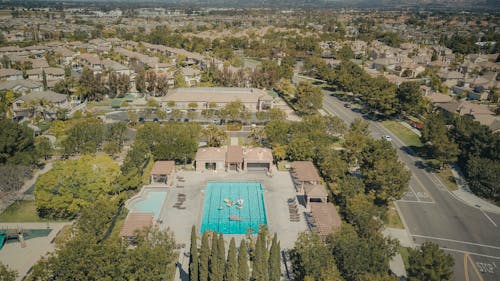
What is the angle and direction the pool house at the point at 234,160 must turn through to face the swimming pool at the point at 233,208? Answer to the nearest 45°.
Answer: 0° — it already faces it

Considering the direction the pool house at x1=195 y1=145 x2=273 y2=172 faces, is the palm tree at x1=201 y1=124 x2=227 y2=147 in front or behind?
behind

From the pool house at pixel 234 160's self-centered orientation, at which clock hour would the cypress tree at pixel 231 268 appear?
The cypress tree is roughly at 12 o'clock from the pool house.

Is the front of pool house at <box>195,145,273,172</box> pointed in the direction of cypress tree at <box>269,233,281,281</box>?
yes

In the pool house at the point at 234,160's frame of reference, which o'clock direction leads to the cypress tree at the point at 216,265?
The cypress tree is roughly at 12 o'clock from the pool house.

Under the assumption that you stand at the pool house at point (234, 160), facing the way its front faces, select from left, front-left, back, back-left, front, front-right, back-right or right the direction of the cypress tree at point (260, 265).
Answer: front

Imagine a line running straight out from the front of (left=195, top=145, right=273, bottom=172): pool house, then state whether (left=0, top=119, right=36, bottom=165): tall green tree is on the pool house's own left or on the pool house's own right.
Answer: on the pool house's own right

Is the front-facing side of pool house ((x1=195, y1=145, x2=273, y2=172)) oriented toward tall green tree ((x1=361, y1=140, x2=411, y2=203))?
no

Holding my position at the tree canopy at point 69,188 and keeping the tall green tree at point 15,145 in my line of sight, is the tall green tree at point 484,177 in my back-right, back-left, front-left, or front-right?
back-right

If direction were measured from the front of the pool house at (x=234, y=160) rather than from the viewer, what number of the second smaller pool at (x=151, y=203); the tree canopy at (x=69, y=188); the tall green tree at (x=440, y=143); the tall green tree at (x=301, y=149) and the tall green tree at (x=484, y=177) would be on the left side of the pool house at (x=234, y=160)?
3

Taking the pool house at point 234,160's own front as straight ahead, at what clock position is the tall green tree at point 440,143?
The tall green tree is roughly at 9 o'clock from the pool house.

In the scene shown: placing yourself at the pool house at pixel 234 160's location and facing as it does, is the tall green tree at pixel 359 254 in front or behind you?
in front

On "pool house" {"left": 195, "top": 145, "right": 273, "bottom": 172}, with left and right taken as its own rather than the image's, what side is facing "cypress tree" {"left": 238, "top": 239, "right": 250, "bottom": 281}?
front

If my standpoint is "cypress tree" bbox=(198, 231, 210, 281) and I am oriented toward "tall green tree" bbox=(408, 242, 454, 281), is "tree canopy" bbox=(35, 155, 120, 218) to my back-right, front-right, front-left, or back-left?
back-left

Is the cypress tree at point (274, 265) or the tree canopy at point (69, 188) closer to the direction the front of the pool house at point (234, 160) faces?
the cypress tree

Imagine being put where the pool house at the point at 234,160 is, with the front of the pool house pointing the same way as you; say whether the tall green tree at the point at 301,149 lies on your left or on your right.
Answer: on your left

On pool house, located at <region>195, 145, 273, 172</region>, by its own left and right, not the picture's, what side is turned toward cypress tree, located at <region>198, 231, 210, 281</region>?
front

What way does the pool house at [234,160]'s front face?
toward the camera
